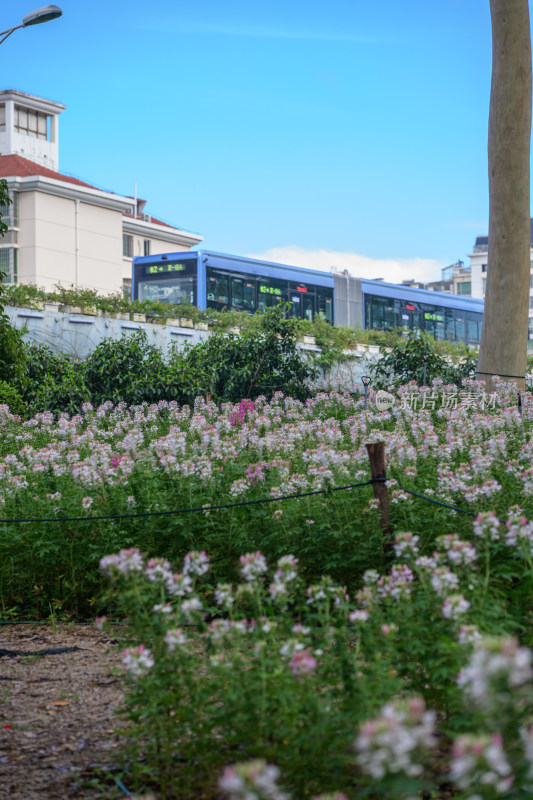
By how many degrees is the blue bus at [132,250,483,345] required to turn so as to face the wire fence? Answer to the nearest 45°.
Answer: approximately 45° to its left

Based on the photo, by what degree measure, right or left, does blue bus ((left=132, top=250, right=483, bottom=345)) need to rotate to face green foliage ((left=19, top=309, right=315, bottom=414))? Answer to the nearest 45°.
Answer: approximately 45° to its left

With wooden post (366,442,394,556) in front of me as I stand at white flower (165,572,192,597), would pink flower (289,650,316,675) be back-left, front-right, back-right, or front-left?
back-right

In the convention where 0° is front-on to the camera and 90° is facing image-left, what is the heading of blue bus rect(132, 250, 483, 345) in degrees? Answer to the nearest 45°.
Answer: approximately 45°

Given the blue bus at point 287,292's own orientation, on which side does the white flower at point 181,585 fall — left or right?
on its left

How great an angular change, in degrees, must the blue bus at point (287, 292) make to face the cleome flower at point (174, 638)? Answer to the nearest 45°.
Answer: approximately 45° to its left

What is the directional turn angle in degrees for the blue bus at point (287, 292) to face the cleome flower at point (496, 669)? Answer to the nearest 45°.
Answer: approximately 45° to its left

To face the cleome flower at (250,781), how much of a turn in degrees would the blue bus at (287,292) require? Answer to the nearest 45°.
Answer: approximately 45° to its left

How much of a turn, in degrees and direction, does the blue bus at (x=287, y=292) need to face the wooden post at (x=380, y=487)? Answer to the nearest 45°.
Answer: approximately 45° to its left

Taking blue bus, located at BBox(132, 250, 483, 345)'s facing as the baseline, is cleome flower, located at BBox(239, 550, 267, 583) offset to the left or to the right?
on its left

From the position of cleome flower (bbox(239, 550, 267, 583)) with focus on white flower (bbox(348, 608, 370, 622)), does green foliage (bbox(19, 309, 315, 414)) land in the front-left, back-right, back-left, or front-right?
back-left
